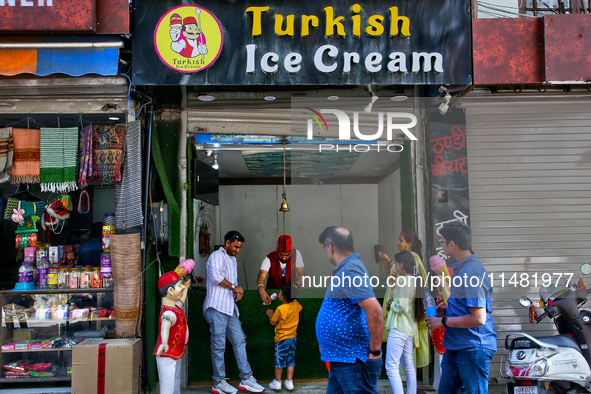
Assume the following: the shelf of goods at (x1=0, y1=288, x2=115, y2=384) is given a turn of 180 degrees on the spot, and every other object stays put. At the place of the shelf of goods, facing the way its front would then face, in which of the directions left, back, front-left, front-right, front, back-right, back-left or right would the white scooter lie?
back-right

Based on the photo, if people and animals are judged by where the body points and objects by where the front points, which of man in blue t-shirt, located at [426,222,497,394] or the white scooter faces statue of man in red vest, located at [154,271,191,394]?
the man in blue t-shirt

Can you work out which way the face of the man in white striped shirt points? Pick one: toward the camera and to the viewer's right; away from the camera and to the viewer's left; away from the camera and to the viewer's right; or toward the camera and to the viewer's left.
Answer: toward the camera and to the viewer's right

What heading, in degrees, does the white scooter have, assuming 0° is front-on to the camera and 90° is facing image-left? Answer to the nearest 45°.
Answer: approximately 225°

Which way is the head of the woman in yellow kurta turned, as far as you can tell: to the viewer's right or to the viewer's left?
to the viewer's left

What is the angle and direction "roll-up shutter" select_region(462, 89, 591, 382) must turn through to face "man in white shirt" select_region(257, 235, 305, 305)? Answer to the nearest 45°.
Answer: approximately 90° to its right

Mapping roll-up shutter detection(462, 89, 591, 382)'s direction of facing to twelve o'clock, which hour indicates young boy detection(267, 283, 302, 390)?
The young boy is roughly at 2 o'clock from the roll-up shutter.

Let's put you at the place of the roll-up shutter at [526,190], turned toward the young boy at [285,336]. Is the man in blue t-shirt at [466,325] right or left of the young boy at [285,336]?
left

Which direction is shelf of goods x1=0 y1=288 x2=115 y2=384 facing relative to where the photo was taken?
toward the camera

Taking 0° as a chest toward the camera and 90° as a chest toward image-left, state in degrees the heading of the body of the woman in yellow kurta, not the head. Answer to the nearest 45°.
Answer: approximately 90°

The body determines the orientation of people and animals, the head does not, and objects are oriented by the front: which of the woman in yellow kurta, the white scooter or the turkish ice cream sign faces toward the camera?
the turkish ice cream sign

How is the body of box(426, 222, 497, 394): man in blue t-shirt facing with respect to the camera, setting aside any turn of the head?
to the viewer's left

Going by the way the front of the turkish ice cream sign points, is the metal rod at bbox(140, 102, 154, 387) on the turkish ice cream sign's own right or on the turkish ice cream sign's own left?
on the turkish ice cream sign's own right
